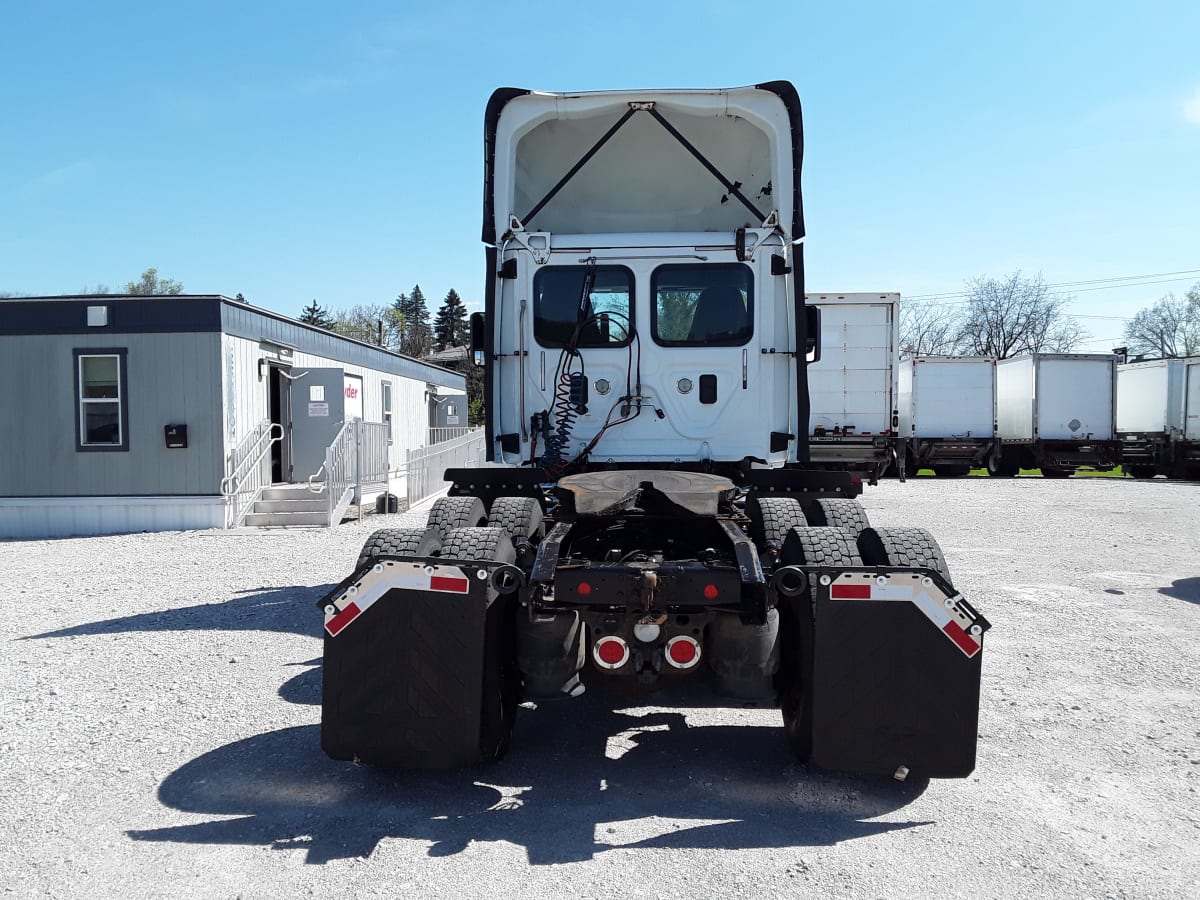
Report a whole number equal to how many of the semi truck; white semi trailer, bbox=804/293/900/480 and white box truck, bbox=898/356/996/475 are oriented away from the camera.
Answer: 3

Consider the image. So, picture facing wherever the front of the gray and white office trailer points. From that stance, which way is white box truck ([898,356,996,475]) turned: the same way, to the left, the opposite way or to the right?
to the left

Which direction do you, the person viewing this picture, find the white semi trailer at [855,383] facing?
facing away from the viewer

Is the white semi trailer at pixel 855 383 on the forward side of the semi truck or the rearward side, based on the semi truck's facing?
on the forward side

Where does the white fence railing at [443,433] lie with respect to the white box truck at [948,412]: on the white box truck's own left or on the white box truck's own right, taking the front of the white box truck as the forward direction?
on the white box truck's own left

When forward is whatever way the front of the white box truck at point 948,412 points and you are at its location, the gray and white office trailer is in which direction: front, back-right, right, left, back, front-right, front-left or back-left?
back-left

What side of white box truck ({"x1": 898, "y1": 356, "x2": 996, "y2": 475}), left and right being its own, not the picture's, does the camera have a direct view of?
back

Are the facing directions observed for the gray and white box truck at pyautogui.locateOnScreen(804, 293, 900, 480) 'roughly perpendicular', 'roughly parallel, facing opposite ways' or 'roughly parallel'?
roughly perpendicular

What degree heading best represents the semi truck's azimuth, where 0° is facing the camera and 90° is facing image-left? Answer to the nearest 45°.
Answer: approximately 180°

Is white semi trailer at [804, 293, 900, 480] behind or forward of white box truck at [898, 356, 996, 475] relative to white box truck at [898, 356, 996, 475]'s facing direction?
behind

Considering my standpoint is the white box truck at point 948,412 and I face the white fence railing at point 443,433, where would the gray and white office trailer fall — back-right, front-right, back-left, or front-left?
front-left

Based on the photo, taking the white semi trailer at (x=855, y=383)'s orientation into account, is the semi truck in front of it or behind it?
behind

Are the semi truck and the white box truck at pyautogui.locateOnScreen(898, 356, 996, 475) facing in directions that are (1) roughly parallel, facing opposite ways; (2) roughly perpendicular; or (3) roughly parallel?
roughly parallel

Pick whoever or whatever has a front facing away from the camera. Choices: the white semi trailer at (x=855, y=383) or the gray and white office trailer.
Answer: the white semi trailer

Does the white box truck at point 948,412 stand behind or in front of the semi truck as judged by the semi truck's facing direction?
in front

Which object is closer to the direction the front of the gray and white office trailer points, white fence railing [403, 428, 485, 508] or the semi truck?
the semi truck

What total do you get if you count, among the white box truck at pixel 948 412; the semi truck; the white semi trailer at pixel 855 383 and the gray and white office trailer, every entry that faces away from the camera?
3

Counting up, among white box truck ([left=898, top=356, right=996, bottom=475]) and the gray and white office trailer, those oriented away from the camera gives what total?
1
